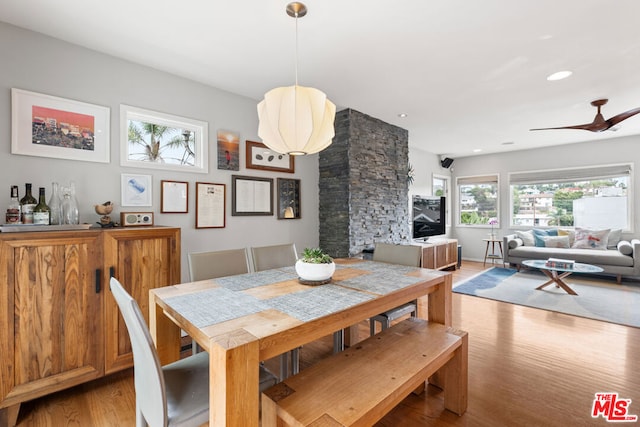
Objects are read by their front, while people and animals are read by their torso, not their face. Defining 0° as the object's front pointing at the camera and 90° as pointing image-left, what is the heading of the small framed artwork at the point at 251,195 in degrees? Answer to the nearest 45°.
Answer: approximately 315°

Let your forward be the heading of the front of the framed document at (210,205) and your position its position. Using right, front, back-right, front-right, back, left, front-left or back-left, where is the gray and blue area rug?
front-left

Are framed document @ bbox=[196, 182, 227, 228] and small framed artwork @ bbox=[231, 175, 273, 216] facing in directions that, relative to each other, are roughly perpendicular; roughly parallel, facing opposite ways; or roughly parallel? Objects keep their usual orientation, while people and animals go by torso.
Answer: roughly parallel

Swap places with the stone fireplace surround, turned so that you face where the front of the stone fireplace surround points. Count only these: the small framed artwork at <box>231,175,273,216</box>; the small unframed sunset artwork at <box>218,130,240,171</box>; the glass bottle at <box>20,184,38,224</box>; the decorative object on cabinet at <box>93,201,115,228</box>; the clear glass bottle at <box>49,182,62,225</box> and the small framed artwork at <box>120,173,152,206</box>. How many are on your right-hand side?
6

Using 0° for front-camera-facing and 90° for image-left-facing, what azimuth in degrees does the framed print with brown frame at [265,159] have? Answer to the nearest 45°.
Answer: approximately 315°

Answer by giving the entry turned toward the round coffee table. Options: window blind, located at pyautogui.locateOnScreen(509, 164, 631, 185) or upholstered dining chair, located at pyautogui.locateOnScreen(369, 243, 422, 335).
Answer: the window blind

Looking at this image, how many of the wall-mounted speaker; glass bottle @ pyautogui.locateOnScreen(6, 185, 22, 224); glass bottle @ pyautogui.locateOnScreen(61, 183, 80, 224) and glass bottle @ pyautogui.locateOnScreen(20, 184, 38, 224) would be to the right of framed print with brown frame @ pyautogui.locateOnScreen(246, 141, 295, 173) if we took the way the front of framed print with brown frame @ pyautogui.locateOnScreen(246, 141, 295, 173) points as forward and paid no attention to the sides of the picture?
3

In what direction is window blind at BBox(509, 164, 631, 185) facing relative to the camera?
toward the camera

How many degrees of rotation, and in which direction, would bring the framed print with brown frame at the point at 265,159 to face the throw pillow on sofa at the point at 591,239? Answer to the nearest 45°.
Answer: approximately 45° to its left

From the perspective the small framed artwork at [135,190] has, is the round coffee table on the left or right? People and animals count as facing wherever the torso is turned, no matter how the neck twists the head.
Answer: on its left

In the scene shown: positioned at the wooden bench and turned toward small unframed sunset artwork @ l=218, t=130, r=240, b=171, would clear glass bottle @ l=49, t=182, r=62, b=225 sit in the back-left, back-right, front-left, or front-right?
front-left

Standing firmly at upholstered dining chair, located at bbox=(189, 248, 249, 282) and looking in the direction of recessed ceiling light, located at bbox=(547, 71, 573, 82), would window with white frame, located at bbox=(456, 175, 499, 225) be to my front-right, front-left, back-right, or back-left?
front-left

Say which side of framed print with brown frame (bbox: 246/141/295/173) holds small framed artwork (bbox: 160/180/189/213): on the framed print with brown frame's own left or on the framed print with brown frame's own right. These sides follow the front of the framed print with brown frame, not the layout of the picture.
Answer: on the framed print with brown frame's own right

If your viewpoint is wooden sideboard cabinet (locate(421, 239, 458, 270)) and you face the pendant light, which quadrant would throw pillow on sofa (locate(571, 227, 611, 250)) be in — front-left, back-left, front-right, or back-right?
back-left

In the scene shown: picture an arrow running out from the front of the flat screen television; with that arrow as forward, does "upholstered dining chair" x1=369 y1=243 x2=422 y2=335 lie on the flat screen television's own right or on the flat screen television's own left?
on the flat screen television's own right
